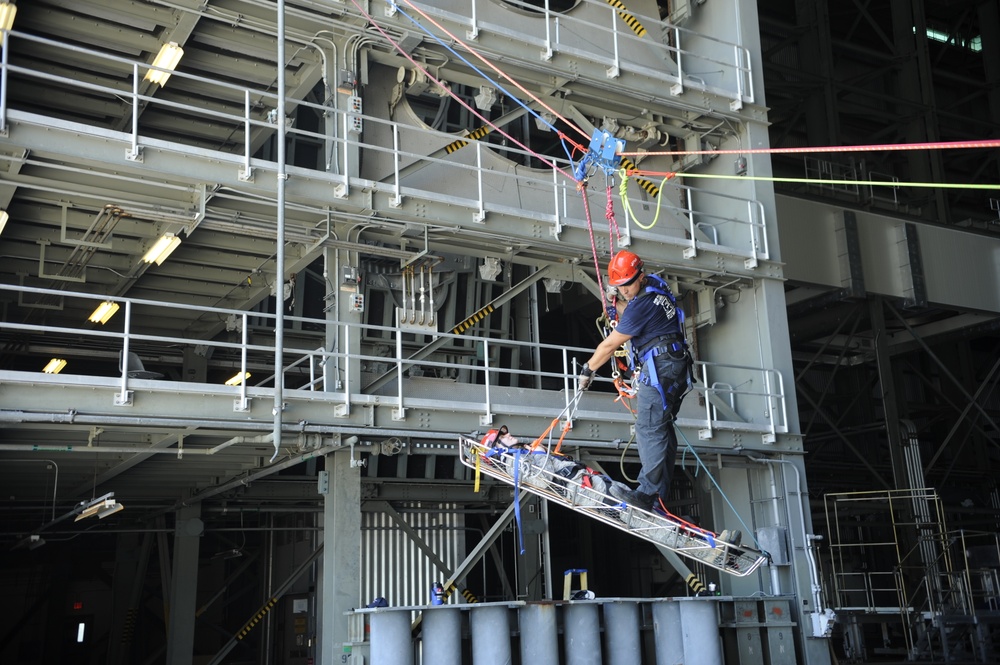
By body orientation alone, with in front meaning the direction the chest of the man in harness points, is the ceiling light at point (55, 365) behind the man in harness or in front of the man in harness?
in front

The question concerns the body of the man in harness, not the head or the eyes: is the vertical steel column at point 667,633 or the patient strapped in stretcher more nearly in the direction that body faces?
the patient strapped in stretcher

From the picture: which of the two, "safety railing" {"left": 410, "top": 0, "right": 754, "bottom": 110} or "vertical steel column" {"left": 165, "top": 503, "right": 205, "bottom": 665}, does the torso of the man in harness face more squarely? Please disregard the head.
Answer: the vertical steel column

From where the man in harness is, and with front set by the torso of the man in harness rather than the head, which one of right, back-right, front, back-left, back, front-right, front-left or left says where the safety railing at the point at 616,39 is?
right

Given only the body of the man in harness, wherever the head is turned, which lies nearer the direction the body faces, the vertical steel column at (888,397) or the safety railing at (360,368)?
the safety railing

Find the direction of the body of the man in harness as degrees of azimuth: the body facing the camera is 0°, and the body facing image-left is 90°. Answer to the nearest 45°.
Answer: approximately 90°

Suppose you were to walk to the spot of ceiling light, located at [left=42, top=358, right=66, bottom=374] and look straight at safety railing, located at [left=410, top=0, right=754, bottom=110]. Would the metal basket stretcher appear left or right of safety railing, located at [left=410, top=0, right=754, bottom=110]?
right

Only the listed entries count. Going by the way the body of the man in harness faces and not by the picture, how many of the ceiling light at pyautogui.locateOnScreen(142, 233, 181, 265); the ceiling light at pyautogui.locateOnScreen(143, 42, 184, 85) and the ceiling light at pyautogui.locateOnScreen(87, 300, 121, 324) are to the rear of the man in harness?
0
